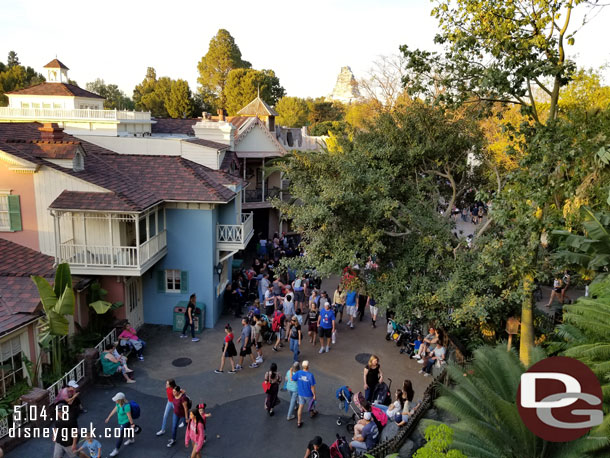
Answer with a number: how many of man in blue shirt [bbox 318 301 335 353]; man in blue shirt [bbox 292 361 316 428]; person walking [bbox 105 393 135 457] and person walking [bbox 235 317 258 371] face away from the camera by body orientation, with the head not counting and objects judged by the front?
1

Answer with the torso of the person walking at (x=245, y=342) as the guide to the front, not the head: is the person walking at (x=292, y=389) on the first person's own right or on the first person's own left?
on the first person's own left

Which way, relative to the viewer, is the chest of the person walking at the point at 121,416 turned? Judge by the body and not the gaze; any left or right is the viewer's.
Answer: facing the viewer and to the left of the viewer

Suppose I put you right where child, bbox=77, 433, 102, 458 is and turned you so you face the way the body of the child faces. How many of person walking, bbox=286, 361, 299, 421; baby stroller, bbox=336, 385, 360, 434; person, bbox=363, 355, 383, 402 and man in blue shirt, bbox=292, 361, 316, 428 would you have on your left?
4

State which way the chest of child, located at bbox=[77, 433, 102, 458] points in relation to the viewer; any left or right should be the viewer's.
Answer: facing the viewer

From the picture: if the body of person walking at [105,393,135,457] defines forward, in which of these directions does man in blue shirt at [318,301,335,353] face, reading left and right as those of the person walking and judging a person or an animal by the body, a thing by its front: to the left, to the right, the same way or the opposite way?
the same way

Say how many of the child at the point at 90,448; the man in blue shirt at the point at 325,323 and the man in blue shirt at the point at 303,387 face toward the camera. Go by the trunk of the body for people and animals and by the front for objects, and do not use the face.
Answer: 2

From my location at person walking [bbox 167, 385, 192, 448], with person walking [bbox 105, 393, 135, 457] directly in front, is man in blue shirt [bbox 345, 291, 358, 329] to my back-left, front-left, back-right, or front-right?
back-right

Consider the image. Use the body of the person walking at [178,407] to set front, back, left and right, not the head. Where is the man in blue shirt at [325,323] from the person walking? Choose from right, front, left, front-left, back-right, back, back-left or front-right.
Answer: back

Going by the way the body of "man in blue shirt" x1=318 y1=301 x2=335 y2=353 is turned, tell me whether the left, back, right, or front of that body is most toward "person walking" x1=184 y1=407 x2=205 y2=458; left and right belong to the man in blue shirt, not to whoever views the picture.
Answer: front
